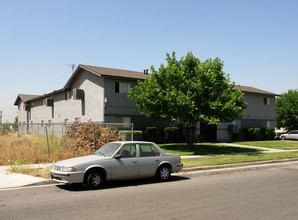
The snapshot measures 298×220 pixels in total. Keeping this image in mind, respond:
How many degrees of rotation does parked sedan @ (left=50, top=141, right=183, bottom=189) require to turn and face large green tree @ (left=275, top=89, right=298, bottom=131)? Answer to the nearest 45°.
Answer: approximately 180°

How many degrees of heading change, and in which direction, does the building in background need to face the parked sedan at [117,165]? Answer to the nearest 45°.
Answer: approximately 45° to its right

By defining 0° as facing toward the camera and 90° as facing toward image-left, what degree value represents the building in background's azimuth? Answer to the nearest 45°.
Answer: approximately 315°

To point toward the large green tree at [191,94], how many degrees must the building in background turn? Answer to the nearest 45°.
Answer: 0° — it already faces it

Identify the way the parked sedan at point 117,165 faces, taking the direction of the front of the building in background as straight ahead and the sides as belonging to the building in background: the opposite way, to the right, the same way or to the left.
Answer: to the right

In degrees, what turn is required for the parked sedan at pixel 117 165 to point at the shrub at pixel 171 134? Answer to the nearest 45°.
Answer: approximately 135° to its right

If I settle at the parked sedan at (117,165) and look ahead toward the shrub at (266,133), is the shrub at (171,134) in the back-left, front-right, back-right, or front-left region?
front-left

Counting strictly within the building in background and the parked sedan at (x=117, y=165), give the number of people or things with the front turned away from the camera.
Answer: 0
